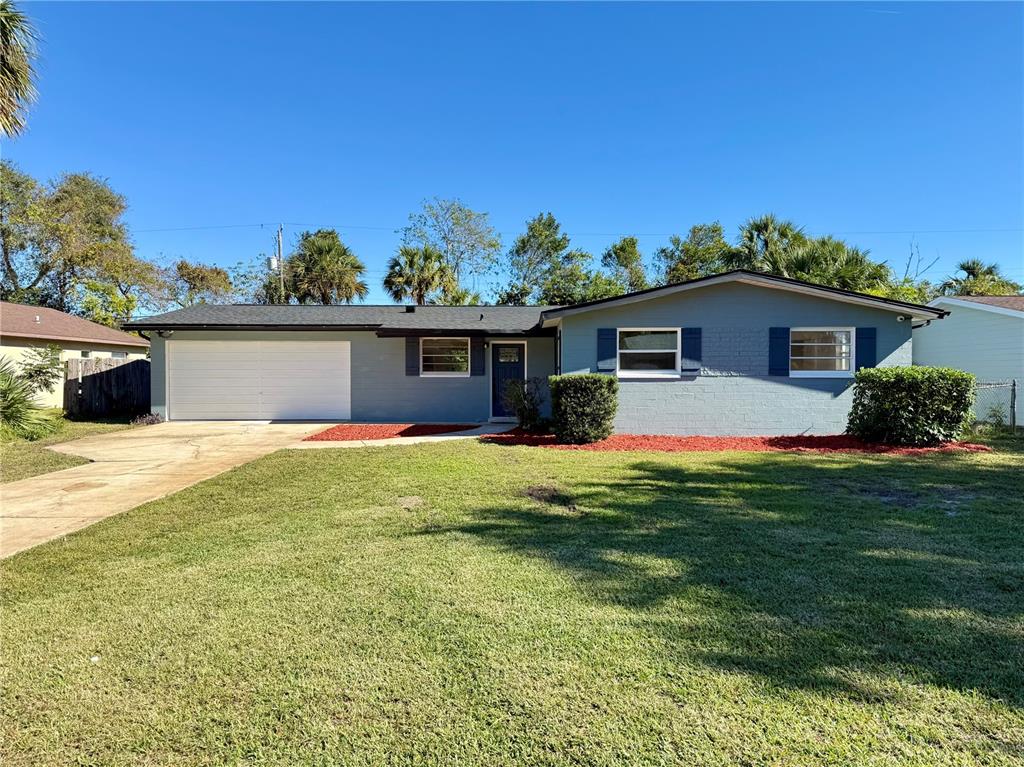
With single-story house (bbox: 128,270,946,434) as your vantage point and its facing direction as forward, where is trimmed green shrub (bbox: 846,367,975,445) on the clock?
The trimmed green shrub is roughly at 10 o'clock from the single-story house.

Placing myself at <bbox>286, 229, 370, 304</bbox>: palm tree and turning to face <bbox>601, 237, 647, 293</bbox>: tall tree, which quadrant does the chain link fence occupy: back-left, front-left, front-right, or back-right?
front-right

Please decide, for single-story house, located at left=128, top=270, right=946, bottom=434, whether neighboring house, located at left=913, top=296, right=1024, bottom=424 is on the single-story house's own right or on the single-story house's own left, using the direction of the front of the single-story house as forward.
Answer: on the single-story house's own left

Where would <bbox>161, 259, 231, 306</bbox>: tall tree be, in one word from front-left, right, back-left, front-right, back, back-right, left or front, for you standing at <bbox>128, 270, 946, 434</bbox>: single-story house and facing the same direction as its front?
back-right

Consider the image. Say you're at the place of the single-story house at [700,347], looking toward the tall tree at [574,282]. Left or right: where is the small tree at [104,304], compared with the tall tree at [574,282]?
left

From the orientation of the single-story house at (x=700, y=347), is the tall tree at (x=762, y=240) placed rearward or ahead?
rearward

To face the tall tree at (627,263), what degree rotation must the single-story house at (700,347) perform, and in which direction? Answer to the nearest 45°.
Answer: approximately 180°

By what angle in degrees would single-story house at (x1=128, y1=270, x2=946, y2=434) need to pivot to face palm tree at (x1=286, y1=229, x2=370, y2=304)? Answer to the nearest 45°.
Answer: approximately 135° to its right

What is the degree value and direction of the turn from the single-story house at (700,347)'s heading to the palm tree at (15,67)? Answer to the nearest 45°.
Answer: approximately 90° to its right

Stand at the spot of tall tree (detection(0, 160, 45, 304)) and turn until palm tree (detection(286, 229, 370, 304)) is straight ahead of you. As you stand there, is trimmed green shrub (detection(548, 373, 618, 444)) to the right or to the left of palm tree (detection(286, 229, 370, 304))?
right

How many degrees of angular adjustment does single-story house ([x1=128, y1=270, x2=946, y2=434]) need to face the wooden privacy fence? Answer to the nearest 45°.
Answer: approximately 90° to its right

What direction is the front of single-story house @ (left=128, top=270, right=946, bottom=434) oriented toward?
toward the camera

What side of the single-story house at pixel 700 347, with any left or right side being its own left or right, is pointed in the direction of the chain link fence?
left
